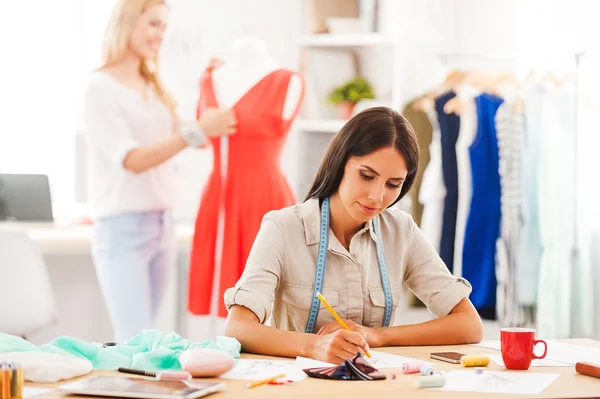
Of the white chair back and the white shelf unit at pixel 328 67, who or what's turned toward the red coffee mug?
the white shelf unit

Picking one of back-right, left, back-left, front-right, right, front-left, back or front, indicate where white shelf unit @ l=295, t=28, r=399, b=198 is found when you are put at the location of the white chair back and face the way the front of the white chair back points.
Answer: front-right

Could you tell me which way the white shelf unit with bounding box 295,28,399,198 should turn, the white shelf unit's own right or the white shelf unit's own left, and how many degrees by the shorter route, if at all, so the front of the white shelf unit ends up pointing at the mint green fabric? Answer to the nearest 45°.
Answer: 0° — it already faces it

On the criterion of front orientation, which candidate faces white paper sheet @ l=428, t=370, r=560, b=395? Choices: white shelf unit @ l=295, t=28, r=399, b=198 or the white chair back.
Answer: the white shelf unit

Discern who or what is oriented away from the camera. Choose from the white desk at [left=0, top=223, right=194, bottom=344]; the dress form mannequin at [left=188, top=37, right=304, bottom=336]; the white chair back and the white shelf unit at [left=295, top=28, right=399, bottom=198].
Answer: the white chair back

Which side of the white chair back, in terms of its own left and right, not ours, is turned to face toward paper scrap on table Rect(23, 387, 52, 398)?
back

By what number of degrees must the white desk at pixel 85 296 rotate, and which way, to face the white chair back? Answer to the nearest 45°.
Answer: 0° — it already faces it

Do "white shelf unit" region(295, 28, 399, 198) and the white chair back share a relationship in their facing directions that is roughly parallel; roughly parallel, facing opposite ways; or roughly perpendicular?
roughly parallel, facing opposite ways

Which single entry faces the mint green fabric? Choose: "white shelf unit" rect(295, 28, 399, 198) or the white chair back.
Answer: the white shelf unit

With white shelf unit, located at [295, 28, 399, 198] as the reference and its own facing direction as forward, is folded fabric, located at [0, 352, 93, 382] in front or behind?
in front

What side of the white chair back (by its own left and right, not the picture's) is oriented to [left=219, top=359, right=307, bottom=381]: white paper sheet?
back

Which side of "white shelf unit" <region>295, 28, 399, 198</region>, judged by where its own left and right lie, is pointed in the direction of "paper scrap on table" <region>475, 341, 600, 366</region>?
front

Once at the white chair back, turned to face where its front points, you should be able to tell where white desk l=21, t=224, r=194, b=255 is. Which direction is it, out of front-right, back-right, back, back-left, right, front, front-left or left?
front

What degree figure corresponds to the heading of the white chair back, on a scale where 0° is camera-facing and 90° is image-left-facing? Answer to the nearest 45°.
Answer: approximately 180°

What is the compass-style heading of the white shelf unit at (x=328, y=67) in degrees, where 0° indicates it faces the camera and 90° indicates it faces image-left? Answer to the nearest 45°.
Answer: approximately 0°

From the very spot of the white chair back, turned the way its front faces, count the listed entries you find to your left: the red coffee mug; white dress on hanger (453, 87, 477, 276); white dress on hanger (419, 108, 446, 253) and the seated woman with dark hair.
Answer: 0

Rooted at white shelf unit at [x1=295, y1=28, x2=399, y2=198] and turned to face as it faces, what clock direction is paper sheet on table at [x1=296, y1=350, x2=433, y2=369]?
The paper sheet on table is roughly at 12 o'clock from the white shelf unit.

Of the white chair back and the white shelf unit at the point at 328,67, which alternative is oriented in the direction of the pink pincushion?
the white shelf unit

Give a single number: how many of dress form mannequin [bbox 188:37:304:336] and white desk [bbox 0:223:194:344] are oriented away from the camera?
0

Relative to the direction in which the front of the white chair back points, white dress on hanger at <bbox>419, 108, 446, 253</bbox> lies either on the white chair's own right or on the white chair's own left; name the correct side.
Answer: on the white chair's own right

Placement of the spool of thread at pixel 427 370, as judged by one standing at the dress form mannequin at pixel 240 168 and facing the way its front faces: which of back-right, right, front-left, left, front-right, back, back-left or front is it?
front-left

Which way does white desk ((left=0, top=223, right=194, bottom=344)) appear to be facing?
toward the camera
